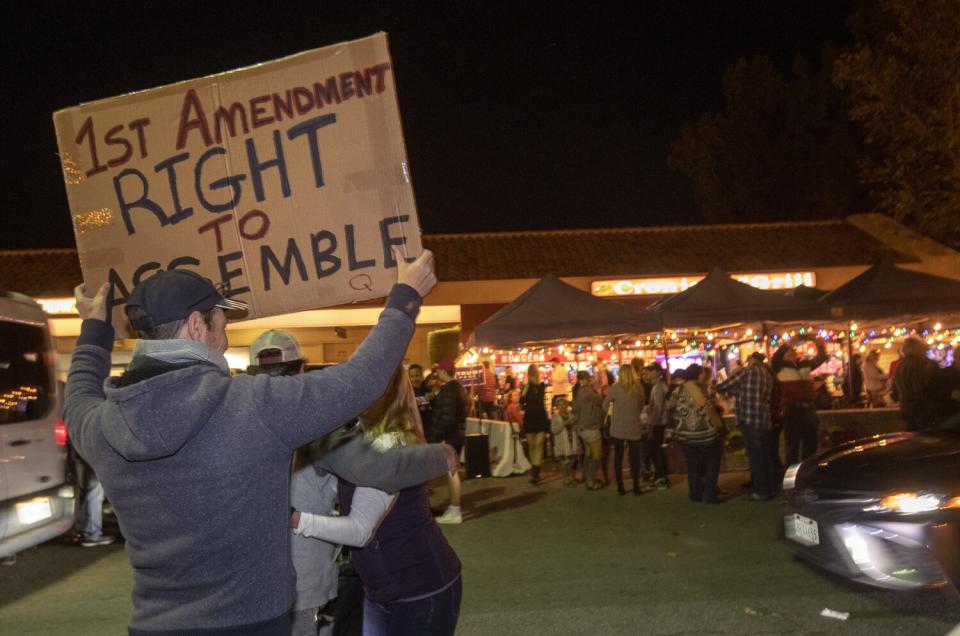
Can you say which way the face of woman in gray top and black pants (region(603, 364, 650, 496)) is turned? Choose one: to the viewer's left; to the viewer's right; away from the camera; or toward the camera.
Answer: away from the camera

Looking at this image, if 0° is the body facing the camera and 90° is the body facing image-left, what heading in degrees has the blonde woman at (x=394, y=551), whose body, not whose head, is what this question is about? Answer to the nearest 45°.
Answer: approximately 135°

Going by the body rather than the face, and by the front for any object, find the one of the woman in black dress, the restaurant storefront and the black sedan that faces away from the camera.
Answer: the woman in black dress

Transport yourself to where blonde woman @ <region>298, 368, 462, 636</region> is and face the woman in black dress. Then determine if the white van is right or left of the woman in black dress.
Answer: left

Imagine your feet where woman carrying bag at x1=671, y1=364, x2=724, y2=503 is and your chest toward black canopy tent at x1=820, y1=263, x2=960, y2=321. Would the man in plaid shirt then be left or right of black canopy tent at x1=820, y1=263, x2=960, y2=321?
right

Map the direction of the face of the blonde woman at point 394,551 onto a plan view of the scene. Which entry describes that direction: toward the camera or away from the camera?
away from the camera

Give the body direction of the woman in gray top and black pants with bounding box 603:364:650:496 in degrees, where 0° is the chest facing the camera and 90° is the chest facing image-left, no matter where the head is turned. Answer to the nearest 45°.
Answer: approximately 180°

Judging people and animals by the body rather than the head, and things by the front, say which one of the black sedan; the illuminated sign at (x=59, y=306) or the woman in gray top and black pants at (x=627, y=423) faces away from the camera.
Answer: the woman in gray top and black pants

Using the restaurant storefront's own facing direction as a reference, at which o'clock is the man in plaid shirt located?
The man in plaid shirt is roughly at 12 o'clock from the restaurant storefront.

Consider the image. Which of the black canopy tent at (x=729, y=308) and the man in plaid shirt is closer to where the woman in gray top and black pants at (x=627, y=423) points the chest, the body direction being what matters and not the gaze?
the black canopy tent

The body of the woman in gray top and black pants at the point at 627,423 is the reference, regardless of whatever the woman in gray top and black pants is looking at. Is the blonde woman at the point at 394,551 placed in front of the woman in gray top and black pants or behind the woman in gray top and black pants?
behind

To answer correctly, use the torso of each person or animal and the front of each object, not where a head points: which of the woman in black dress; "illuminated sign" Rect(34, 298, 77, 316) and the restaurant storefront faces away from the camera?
the woman in black dress
